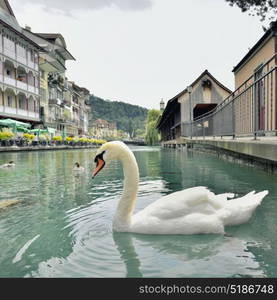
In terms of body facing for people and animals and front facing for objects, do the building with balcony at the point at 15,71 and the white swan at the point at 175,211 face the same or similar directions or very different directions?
very different directions

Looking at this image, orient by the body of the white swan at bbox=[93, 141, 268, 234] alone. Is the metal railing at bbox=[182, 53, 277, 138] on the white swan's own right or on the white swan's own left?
on the white swan's own right

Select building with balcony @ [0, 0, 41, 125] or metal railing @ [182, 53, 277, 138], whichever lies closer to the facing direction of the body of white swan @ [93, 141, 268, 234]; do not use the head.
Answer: the building with balcony

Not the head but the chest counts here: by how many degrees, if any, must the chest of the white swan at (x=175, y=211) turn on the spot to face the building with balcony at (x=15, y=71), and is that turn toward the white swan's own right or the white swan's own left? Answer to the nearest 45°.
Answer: approximately 45° to the white swan's own right

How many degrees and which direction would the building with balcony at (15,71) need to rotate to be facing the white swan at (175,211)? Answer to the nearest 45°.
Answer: approximately 45° to its right

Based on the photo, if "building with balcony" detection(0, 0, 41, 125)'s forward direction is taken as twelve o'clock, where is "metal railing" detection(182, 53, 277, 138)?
The metal railing is roughly at 1 o'clock from the building with balcony.

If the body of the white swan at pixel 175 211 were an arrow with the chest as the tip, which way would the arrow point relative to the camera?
to the viewer's left
